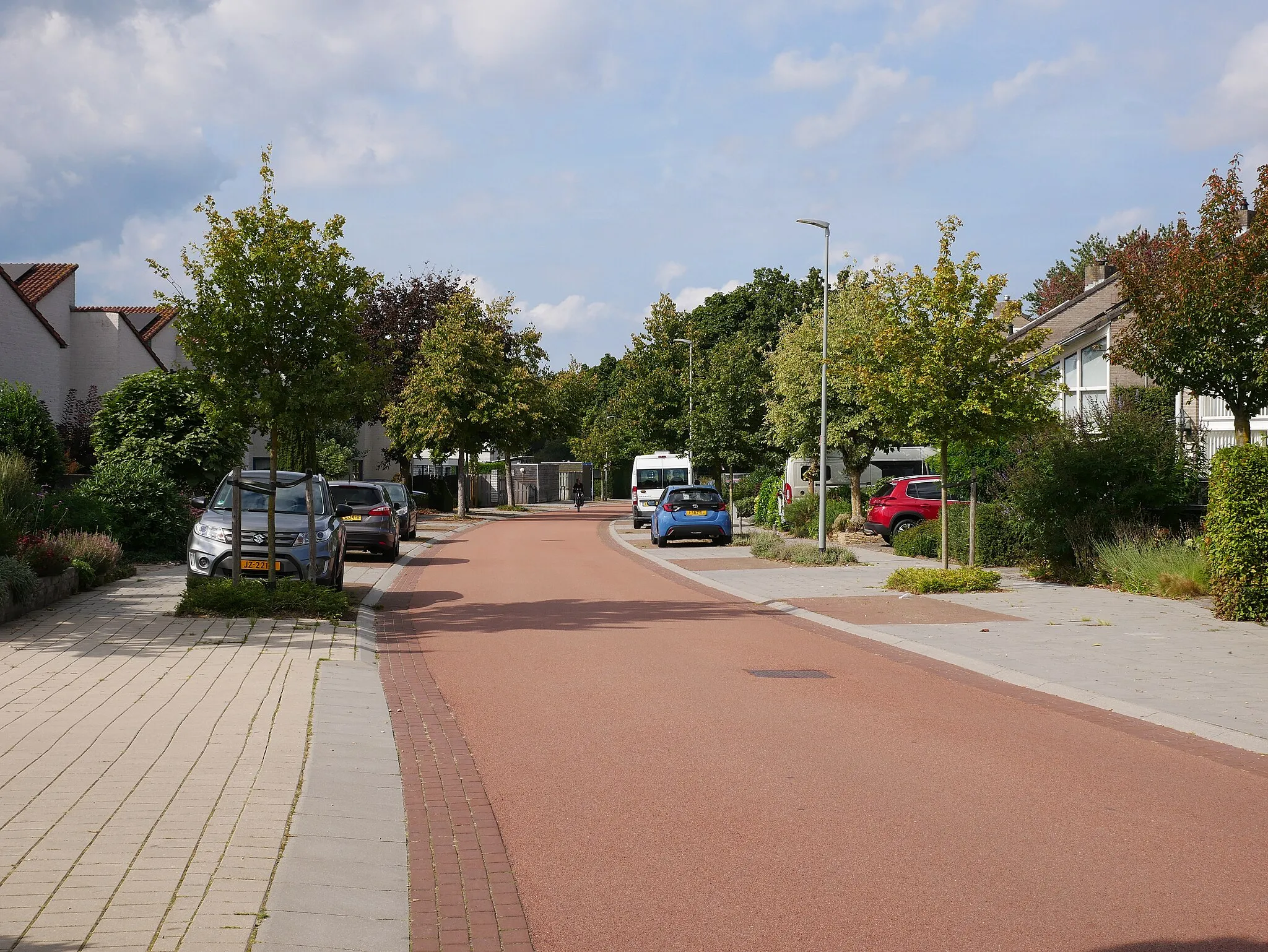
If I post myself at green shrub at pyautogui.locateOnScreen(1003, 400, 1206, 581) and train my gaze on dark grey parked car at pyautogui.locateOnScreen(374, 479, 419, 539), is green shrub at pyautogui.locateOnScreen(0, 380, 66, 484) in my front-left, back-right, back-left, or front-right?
front-left

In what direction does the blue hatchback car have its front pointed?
away from the camera

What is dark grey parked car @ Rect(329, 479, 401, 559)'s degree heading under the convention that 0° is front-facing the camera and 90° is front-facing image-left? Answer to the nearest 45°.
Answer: approximately 180°

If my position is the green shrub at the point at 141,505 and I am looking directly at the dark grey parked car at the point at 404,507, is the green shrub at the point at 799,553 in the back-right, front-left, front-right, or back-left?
front-right

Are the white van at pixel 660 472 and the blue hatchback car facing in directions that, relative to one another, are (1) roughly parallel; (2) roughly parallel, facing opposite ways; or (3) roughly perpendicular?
roughly parallel

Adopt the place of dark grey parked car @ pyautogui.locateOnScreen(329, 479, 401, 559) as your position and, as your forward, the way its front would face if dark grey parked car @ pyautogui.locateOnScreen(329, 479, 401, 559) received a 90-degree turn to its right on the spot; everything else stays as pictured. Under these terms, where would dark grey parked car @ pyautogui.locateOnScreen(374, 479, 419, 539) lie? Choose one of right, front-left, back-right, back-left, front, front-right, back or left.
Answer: left

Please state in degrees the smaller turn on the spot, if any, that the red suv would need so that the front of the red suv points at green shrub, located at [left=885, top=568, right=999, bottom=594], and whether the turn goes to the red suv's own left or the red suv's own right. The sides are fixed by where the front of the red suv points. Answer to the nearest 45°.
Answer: approximately 135° to the red suv's own right

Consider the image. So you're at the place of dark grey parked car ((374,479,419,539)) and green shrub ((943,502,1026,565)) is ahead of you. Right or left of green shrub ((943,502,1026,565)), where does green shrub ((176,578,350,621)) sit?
right

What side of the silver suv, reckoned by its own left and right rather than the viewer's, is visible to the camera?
front
